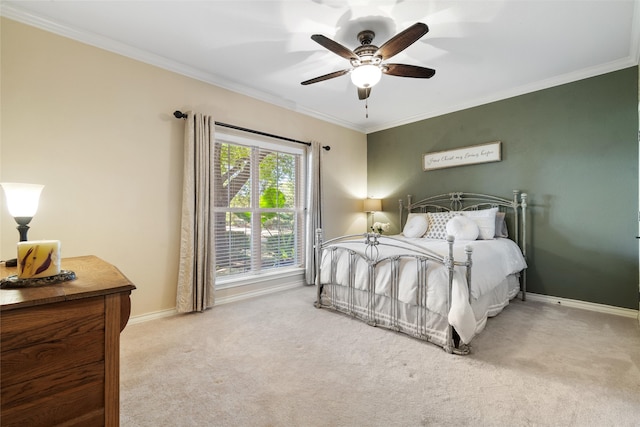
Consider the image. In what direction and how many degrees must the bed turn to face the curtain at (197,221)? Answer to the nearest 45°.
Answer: approximately 45° to its right

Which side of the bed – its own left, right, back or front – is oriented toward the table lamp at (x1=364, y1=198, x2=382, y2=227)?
right

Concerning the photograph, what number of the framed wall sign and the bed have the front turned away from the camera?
0

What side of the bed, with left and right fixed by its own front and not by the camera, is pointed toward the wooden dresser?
front

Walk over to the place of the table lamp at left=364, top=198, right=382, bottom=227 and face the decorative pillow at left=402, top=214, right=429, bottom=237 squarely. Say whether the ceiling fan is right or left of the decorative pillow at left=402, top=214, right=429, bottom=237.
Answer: right

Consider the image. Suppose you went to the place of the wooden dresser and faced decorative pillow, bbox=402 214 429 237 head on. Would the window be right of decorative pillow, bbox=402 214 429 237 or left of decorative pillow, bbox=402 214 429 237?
left

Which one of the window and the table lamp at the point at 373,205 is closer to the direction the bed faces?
the window

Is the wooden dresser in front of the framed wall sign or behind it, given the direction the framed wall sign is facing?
in front

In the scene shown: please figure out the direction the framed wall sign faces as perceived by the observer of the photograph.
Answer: facing the viewer and to the left of the viewer

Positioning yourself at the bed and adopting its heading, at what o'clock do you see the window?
The window is roughly at 2 o'clock from the bed.

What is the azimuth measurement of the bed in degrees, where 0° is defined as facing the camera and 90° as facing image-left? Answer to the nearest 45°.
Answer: approximately 45°
